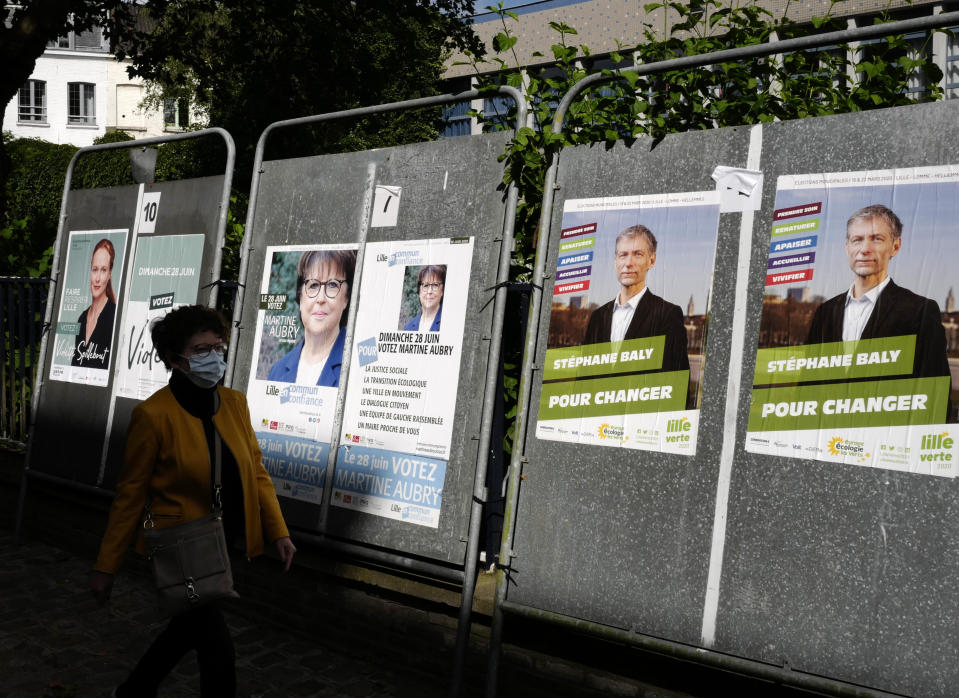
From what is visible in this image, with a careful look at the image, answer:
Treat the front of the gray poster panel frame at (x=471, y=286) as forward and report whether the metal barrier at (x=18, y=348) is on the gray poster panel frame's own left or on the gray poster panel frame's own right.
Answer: on the gray poster panel frame's own right

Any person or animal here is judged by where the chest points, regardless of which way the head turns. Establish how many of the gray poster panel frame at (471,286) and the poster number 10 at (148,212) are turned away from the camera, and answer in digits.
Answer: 0

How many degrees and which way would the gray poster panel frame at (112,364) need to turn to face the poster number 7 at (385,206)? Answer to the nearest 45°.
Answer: approximately 90° to its left

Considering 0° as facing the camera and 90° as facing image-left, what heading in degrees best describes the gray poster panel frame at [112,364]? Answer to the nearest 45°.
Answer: approximately 45°

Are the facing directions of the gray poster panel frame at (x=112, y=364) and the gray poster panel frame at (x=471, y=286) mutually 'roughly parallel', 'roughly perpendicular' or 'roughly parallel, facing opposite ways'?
roughly parallel

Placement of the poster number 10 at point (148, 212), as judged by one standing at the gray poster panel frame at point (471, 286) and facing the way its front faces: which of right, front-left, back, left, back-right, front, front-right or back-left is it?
right

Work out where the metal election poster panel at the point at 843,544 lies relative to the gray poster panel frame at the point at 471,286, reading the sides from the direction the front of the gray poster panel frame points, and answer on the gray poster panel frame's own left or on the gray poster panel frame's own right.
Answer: on the gray poster panel frame's own left

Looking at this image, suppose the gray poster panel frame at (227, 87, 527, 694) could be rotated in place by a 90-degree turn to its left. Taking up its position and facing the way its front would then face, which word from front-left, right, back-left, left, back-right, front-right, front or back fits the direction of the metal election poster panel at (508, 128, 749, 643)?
front

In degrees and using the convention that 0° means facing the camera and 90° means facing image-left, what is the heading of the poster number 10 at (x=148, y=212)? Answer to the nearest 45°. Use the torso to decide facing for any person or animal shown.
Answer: approximately 45°

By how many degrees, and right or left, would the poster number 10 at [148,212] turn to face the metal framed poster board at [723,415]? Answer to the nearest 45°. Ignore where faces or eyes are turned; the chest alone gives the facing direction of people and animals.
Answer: approximately 90° to its left

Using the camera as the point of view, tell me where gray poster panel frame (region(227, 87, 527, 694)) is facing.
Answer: facing the viewer and to the left of the viewer

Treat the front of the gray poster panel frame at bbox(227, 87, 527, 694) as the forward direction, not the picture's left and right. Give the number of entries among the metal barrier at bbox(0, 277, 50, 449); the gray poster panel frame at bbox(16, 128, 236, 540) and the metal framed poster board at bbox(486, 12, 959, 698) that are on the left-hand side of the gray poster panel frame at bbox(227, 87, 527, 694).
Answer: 1

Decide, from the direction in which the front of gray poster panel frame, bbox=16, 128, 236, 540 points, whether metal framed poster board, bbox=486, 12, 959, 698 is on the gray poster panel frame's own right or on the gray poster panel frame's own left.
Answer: on the gray poster panel frame's own left

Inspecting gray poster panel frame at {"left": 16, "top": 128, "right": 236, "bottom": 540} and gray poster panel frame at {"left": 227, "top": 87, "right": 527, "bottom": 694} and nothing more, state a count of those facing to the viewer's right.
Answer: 0

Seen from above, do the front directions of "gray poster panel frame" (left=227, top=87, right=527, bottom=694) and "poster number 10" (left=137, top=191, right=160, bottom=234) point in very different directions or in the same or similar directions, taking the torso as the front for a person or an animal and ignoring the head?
same or similar directions

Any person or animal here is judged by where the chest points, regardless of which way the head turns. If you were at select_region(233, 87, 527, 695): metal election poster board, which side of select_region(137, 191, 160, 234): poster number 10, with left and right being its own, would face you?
left

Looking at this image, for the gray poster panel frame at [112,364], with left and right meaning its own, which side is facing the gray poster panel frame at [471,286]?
left
